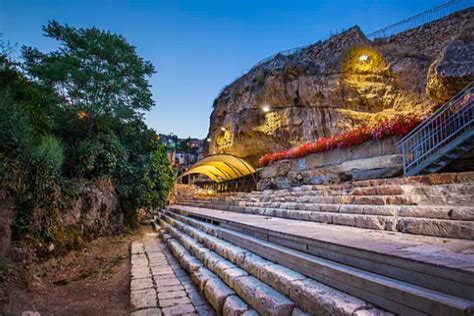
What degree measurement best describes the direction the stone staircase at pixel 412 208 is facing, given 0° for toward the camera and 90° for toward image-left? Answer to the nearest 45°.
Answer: approximately 45°

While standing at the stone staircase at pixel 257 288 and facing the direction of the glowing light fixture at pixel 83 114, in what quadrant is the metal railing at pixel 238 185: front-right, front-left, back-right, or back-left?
front-right

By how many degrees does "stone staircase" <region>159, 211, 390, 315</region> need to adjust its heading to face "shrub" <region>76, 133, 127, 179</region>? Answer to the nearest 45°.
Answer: approximately 90° to its right

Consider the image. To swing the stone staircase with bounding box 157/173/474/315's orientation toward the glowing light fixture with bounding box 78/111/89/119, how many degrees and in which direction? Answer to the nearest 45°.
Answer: approximately 90° to its right

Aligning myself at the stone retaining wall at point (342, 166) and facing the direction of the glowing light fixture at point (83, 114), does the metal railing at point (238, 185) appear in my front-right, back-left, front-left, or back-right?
front-right

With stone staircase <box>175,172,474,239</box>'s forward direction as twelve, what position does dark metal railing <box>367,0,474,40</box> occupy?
The dark metal railing is roughly at 5 o'clock from the stone staircase.

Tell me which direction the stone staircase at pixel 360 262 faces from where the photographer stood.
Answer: facing the viewer and to the left of the viewer

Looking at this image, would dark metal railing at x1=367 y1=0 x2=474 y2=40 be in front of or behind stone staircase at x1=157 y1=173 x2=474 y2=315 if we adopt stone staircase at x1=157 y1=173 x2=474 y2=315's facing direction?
behind

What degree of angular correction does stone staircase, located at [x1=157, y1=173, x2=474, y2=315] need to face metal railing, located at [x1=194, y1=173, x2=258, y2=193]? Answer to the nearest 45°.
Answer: approximately 135° to its right

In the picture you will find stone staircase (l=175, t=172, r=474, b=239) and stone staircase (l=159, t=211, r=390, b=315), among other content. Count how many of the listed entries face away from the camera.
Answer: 0

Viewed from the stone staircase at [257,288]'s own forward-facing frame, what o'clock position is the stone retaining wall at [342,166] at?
The stone retaining wall is roughly at 5 o'clock from the stone staircase.

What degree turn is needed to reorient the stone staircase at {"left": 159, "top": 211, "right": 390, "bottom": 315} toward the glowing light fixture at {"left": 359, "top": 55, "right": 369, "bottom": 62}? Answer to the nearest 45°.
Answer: approximately 135° to its right

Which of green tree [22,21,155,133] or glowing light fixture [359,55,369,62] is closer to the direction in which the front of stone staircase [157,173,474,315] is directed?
the green tree

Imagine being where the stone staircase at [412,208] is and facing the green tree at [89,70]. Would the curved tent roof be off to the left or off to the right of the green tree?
right

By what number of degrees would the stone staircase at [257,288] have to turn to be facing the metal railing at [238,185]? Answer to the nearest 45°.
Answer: approximately 135° to its right

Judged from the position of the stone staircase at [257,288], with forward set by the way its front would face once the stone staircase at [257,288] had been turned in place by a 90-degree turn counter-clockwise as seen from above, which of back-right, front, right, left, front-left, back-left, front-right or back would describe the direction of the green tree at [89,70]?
back

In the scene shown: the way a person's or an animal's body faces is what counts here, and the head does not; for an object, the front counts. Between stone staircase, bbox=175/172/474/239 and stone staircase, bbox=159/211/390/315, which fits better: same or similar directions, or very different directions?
same or similar directions
